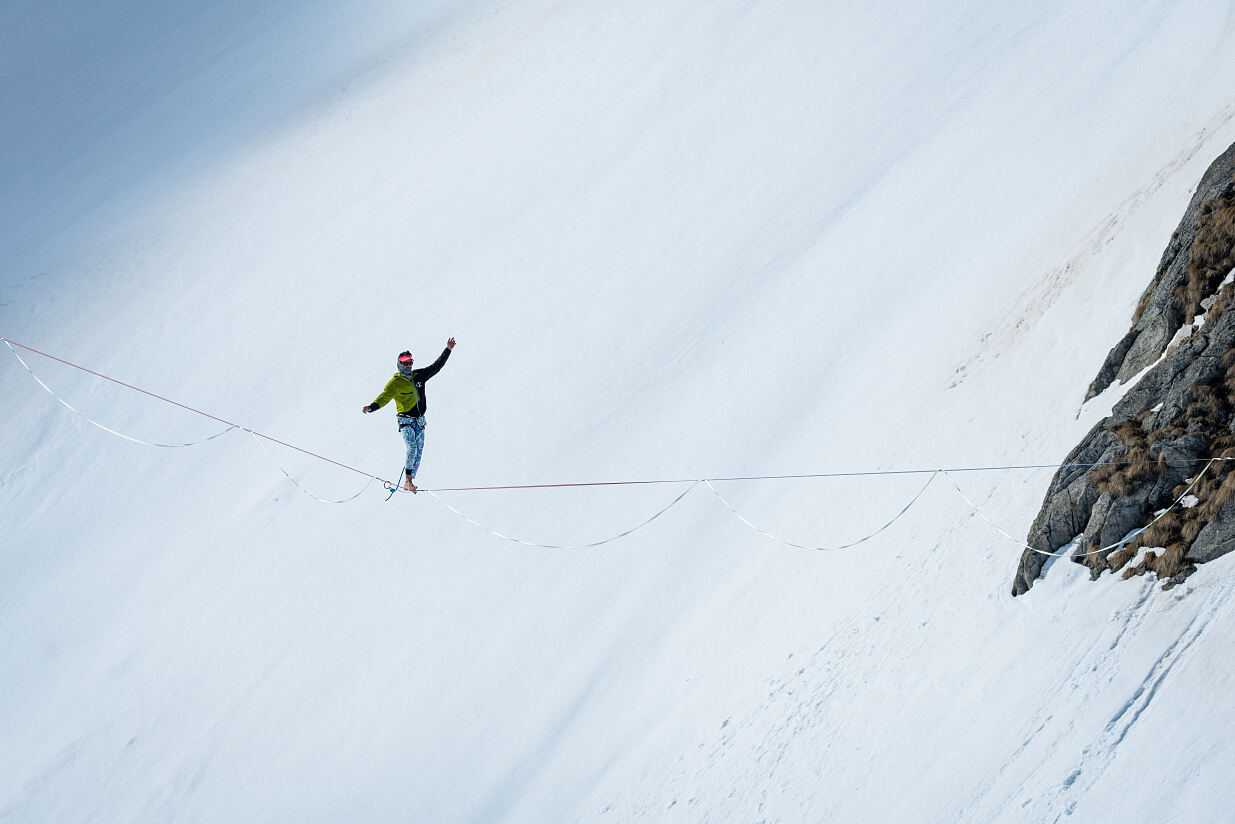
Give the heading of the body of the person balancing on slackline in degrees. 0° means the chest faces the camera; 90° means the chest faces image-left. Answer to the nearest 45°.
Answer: approximately 315°
